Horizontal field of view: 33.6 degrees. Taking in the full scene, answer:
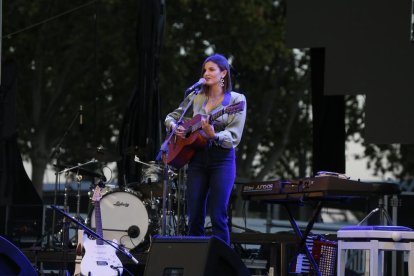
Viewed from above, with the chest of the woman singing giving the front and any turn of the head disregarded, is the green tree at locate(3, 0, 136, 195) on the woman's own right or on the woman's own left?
on the woman's own right

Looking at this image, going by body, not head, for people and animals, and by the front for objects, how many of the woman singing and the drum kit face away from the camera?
0

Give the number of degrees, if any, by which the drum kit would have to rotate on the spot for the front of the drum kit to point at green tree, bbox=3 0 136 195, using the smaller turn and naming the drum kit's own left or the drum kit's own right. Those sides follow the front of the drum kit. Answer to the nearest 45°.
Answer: approximately 135° to the drum kit's own right

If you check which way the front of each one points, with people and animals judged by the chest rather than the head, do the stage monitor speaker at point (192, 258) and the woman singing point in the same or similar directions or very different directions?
very different directions

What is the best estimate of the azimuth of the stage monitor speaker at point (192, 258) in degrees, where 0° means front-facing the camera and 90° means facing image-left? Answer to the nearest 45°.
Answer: approximately 225°

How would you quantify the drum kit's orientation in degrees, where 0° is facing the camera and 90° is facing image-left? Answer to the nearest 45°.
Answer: approximately 45°

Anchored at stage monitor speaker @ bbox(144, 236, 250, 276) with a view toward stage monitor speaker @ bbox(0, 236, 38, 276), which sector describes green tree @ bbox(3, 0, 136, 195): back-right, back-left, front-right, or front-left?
front-right

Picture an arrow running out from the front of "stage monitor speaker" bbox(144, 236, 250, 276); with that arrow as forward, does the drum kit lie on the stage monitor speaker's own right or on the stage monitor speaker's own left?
on the stage monitor speaker's own left

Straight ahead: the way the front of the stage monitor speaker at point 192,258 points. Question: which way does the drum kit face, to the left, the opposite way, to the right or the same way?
the opposite way

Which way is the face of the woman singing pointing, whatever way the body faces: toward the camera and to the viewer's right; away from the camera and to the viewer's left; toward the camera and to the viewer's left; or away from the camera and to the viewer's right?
toward the camera and to the viewer's left

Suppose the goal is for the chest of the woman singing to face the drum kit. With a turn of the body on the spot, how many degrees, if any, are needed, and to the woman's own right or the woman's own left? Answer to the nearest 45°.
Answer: approximately 135° to the woman's own right

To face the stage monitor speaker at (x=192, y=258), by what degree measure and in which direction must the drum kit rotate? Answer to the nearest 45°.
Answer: approximately 45° to its left

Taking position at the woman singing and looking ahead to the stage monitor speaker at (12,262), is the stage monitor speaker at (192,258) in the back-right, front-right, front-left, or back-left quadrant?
front-left
